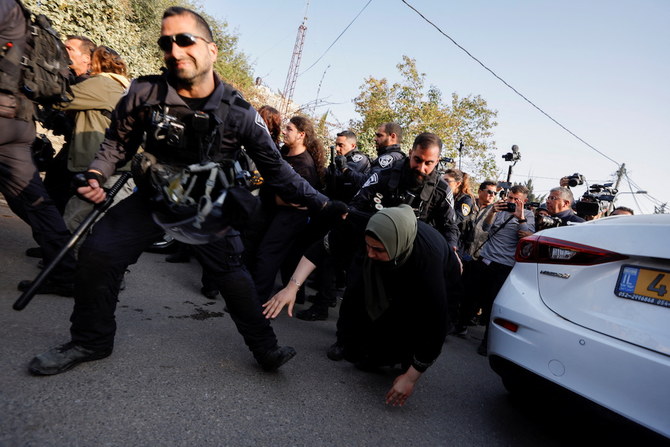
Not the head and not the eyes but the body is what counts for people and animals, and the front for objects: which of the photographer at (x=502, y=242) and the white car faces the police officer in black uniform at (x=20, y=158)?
the photographer

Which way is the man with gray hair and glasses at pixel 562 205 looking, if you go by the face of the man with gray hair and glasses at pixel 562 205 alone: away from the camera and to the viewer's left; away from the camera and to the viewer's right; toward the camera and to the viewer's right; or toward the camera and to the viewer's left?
toward the camera and to the viewer's left

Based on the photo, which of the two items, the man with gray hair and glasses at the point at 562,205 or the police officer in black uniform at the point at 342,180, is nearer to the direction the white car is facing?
the man with gray hair and glasses

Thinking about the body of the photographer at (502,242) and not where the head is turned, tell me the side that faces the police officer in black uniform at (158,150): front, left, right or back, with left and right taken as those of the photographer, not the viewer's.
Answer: front

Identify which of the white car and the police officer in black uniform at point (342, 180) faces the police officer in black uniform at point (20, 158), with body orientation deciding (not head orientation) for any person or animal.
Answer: the police officer in black uniform at point (342, 180)

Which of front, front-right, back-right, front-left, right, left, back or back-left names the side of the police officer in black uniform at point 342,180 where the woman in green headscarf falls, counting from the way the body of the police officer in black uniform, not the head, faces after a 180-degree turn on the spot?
back-right

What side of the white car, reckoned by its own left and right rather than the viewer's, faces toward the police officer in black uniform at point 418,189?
left

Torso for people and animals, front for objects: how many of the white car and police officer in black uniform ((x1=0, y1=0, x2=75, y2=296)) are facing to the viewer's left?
1

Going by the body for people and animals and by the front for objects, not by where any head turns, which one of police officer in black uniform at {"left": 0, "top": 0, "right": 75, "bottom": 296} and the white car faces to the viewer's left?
the police officer in black uniform

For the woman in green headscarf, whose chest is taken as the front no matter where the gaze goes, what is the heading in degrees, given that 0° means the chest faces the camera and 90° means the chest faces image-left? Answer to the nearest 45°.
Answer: approximately 45°

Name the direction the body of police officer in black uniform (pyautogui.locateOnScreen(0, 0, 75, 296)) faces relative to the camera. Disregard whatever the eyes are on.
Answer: to the viewer's left

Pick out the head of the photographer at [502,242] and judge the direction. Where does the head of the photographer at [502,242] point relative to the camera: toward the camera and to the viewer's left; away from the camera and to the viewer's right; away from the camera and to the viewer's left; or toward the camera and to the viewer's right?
toward the camera and to the viewer's left

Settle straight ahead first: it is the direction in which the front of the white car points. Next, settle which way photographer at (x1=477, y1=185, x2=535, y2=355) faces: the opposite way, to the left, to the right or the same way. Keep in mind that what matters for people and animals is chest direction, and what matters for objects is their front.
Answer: the opposite way

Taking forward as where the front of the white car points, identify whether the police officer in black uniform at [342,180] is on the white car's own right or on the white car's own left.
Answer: on the white car's own left

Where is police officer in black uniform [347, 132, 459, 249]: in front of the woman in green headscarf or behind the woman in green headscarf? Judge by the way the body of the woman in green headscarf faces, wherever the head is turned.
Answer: behind
